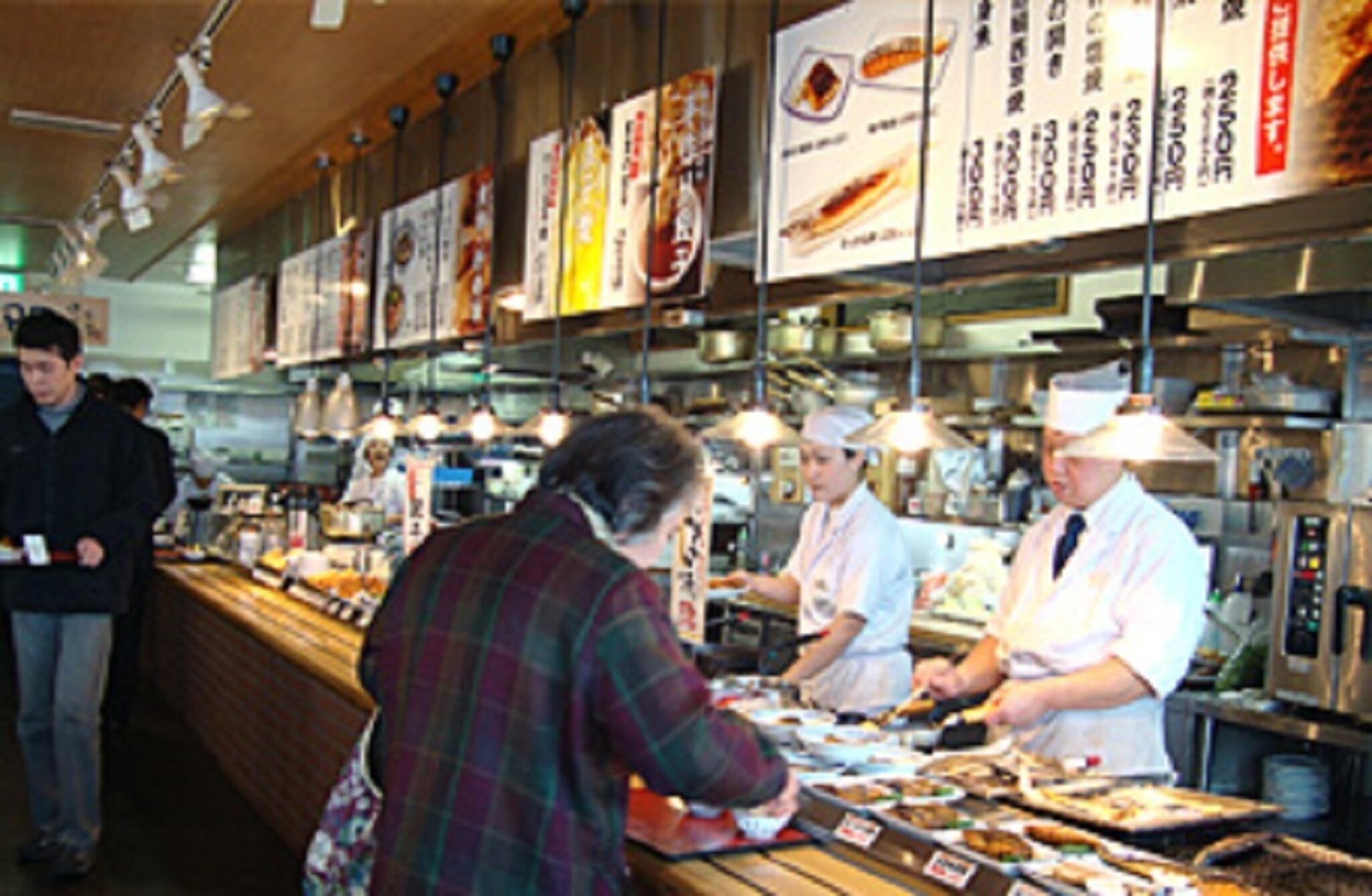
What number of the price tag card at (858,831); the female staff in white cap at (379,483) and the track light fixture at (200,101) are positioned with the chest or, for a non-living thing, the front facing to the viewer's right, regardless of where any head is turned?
1

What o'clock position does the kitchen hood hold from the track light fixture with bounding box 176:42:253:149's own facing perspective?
The kitchen hood is roughly at 1 o'clock from the track light fixture.

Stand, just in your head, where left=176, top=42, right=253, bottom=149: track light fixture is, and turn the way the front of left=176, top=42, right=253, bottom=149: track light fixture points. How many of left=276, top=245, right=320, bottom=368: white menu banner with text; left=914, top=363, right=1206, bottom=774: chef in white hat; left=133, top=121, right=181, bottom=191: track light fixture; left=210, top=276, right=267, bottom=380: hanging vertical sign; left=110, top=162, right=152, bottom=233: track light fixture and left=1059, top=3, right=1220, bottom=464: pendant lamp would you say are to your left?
4

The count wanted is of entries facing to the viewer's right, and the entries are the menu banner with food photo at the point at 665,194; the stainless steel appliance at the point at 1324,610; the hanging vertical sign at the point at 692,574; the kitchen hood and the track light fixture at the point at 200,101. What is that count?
1

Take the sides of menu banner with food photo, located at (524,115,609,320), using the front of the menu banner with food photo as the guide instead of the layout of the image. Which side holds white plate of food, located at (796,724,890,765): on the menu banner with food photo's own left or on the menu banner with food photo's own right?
on the menu banner with food photo's own left

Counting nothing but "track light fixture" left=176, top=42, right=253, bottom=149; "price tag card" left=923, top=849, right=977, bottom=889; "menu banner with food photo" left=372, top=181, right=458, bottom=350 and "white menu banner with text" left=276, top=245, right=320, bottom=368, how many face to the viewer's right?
1

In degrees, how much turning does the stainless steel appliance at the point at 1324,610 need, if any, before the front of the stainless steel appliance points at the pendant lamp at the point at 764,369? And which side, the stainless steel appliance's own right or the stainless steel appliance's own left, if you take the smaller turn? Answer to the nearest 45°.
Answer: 0° — it already faces it

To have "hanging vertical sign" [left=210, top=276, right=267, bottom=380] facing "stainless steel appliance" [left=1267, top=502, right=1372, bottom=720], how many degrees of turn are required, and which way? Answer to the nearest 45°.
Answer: approximately 90° to its left

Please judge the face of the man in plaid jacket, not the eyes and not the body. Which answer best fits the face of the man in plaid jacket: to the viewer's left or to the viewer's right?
to the viewer's right

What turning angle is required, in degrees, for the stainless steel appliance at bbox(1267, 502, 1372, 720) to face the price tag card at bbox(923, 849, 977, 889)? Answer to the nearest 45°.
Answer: approximately 45° to its left

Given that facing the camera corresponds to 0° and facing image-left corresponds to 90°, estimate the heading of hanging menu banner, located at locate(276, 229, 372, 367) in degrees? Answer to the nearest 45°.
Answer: approximately 45°
